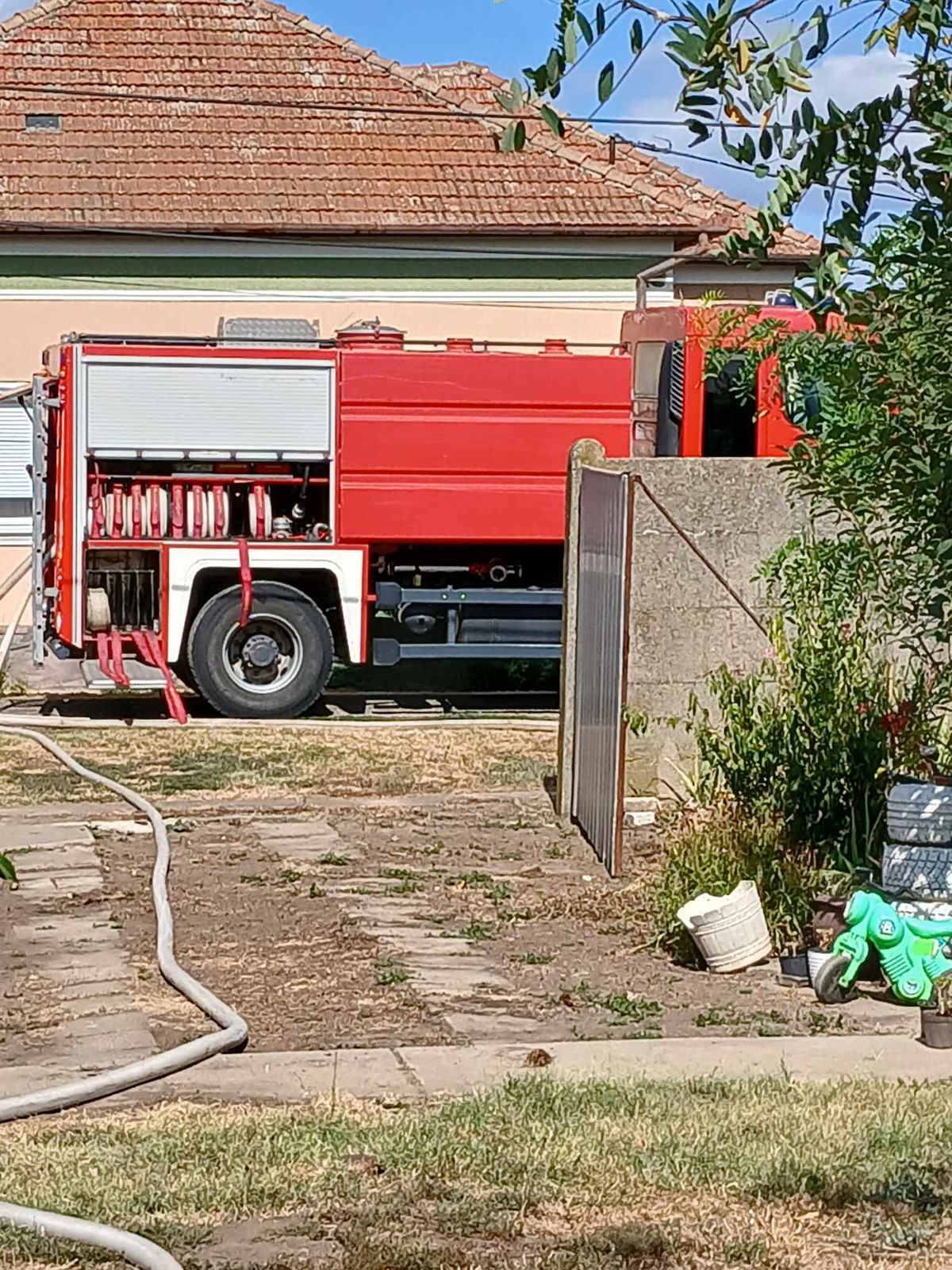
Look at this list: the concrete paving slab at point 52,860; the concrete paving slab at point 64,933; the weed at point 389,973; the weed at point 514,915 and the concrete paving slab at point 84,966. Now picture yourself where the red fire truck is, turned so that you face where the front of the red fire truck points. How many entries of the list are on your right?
5

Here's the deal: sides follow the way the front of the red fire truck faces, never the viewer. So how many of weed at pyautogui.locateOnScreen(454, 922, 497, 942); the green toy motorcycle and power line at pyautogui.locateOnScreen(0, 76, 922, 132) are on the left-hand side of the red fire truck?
1

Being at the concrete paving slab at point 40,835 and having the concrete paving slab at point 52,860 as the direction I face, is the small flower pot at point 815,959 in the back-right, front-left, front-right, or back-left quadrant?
front-left

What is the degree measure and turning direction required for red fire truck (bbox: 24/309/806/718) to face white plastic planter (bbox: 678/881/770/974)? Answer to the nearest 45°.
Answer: approximately 90° to its right

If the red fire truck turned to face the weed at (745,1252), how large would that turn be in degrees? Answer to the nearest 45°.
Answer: approximately 90° to its right

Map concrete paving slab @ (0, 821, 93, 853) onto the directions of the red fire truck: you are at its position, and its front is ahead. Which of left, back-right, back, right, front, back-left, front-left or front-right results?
right

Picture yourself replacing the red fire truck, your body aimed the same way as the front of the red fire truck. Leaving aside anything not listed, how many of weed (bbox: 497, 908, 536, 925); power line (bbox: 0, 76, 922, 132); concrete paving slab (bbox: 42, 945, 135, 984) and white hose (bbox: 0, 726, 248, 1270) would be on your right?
3

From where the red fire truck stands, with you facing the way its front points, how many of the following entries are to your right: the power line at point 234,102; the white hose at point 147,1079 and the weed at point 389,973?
2

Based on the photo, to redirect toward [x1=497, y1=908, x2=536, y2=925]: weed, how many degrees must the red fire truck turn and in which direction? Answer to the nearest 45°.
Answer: approximately 90° to its right

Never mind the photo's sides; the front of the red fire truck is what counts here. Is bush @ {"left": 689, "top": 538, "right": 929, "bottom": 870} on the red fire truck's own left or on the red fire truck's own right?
on the red fire truck's own right

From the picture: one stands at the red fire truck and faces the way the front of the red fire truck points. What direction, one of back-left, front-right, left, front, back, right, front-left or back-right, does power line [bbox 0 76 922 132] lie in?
left

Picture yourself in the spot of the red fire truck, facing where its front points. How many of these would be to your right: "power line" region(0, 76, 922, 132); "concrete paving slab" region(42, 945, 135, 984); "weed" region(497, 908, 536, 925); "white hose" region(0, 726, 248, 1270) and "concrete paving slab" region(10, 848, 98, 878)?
4

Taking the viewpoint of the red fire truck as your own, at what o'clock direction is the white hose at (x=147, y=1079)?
The white hose is roughly at 3 o'clock from the red fire truck.

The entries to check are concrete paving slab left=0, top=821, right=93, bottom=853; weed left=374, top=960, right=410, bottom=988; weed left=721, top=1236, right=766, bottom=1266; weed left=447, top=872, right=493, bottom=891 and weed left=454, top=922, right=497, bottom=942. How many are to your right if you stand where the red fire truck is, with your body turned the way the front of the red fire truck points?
5

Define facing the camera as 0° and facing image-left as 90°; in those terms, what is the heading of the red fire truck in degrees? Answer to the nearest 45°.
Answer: approximately 270°

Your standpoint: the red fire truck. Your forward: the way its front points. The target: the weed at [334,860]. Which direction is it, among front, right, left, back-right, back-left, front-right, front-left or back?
right

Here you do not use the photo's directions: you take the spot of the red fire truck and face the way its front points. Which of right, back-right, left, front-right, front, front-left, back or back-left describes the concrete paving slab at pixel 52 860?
right
